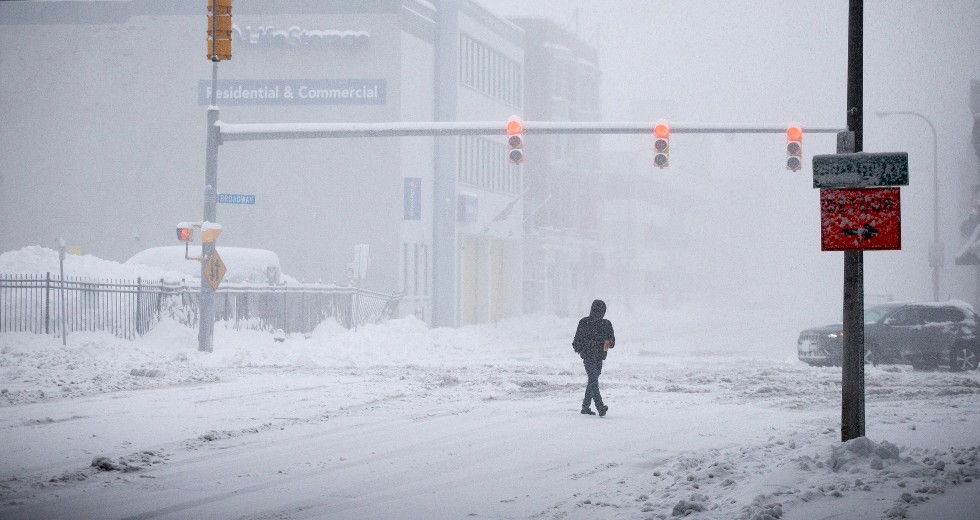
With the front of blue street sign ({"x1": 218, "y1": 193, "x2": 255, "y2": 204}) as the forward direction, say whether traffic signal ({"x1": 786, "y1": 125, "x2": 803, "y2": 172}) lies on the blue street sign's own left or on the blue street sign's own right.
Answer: on the blue street sign's own left

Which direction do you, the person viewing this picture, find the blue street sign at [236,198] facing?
facing the viewer

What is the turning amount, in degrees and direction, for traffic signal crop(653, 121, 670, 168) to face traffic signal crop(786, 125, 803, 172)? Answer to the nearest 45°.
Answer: approximately 90° to its left

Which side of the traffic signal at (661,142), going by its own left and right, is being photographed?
front

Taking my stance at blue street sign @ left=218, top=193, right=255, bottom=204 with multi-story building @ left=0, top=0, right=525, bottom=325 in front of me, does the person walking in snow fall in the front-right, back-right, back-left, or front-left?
back-right

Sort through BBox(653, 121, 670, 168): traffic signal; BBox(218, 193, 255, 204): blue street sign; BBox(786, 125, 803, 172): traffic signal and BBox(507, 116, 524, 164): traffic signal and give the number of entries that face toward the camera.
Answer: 4

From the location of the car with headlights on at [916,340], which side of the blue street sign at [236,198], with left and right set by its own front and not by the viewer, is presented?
left

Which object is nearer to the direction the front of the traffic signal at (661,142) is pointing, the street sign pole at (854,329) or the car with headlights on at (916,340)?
the street sign pole

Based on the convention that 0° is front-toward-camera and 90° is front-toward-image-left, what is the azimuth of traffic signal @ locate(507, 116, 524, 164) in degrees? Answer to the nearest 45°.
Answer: approximately 0°

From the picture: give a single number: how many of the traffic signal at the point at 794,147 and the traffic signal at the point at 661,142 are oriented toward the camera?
2

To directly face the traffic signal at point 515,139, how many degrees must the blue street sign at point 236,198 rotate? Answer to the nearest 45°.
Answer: approximately 45° to its left

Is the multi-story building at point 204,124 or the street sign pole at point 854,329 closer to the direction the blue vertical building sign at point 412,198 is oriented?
the street sign pole

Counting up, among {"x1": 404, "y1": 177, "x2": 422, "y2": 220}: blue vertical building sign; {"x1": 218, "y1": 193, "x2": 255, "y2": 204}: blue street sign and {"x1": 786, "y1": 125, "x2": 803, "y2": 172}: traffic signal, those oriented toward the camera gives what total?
3
